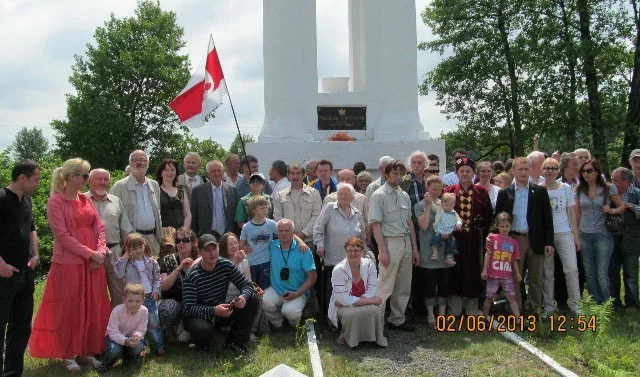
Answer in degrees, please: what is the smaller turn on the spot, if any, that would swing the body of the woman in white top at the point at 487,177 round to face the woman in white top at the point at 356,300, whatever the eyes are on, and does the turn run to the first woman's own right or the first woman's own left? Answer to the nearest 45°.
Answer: approximately 45° to the first woman's own right

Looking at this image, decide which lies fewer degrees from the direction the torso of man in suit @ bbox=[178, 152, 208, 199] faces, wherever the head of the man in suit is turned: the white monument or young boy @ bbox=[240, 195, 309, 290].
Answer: the young boy

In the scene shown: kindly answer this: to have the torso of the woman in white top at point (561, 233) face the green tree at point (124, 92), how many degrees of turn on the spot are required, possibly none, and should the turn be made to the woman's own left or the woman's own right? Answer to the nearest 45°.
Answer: approximately 135° to the woman's own right

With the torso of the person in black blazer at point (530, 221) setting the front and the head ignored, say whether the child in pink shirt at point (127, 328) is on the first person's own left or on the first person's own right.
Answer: on the first person's own right

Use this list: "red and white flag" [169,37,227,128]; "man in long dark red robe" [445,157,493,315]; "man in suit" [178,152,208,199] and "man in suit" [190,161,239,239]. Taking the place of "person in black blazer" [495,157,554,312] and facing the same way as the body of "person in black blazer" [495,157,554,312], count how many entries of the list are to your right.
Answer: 4

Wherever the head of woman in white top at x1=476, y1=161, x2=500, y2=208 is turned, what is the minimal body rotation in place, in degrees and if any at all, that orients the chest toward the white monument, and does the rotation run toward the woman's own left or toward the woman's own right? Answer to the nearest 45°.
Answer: approximately 135° to the woman's own right

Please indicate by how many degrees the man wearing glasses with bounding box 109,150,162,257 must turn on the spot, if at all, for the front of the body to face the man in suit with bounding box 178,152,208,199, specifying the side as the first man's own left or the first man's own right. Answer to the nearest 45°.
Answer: approximately 135° to the first man's own left

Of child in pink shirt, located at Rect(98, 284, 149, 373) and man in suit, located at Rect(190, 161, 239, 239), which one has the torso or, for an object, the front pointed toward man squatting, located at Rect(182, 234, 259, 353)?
the man in suit

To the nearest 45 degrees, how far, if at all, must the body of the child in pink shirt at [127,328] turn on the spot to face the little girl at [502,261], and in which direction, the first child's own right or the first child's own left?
approximately 90° to the first child's own left
